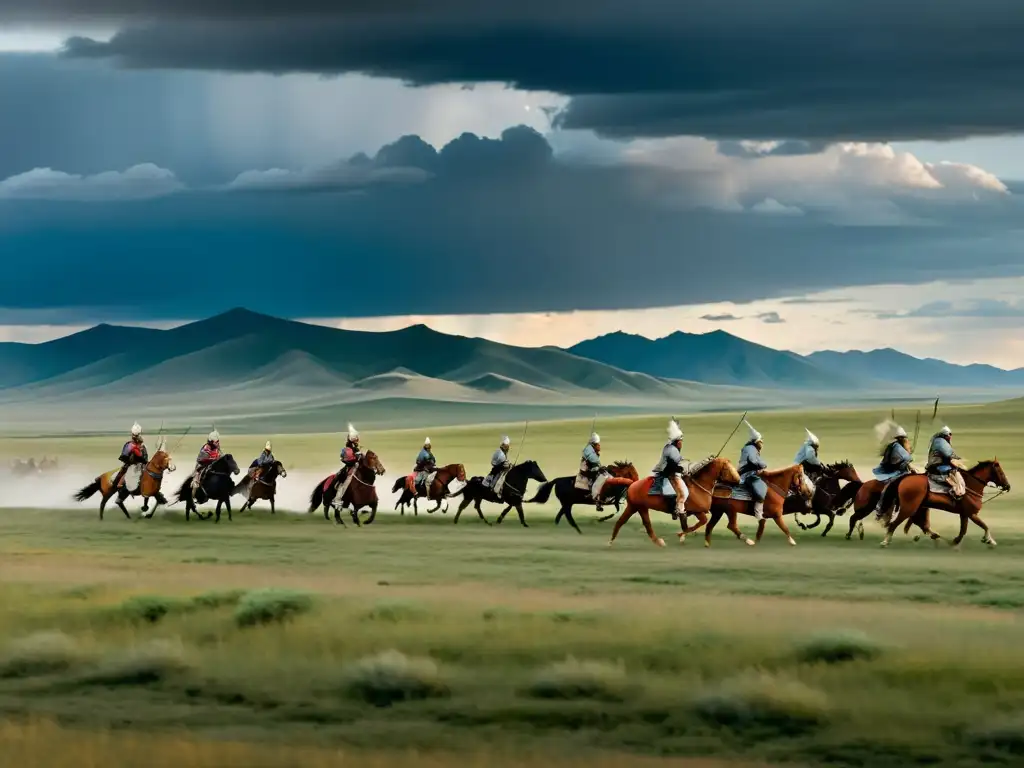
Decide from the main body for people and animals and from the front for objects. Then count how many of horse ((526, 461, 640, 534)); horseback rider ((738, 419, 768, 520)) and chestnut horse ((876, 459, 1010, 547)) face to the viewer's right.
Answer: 3

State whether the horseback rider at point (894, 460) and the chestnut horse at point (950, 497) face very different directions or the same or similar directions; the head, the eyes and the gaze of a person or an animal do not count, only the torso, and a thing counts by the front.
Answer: same or similar directions

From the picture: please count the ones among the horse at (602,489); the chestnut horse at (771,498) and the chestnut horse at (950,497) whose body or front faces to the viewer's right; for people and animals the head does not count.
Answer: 3

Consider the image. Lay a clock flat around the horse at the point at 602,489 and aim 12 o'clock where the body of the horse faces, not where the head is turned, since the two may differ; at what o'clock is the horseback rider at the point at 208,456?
The horseback rider is roughly at 7 o'clock from the horse.

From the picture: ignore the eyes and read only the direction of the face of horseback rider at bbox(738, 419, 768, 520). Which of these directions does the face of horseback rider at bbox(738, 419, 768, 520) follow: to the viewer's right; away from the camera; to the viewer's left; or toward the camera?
to the viewer's right

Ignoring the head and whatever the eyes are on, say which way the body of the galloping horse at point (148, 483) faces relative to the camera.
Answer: to the viewer's right

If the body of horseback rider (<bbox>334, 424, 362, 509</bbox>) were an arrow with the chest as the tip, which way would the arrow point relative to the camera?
to the viewer's right

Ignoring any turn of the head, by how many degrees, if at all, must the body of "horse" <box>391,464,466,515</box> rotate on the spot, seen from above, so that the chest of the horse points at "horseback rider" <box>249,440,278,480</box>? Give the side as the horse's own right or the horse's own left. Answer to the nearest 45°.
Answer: approximately 180°

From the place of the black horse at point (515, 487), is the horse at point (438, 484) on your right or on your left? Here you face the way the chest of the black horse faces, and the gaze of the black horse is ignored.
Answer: on your left

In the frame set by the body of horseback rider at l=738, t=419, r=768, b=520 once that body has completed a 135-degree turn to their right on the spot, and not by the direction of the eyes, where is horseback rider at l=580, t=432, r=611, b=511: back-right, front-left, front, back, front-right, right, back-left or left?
right

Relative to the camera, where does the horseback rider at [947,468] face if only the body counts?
to the viewer's right

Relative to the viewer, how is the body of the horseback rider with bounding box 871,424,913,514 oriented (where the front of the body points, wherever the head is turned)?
to the viewer's right

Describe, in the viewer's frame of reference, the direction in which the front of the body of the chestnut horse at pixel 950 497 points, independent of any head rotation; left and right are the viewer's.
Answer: facing to the right of the viewer

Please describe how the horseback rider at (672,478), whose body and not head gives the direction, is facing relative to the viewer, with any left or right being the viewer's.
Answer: facing to the right of the viewer

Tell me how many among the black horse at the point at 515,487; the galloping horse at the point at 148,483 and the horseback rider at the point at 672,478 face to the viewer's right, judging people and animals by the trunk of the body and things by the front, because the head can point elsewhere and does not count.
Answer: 3

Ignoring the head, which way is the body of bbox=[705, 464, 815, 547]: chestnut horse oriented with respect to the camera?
to the viewer's right

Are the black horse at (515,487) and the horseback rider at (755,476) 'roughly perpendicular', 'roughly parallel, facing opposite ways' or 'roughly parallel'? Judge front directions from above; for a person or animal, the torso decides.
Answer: roughly parallel
